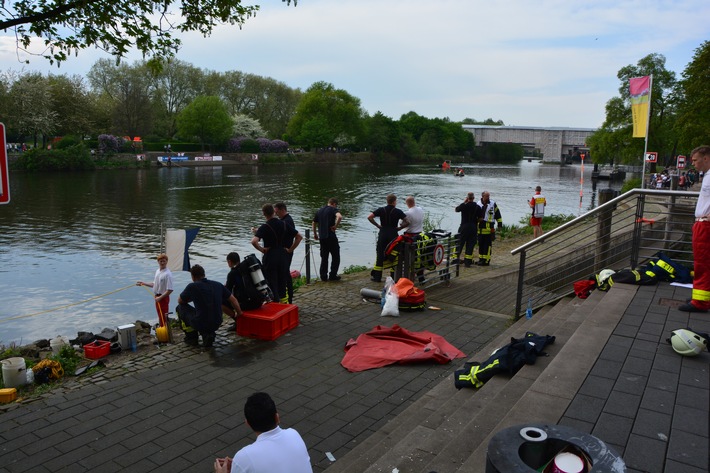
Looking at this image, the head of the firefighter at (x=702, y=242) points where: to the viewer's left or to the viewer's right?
to the viewer's left

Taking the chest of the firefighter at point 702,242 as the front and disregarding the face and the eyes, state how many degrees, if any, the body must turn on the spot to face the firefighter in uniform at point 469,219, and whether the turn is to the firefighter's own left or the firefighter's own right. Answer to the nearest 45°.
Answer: approximately 45° to the firefighter's own right

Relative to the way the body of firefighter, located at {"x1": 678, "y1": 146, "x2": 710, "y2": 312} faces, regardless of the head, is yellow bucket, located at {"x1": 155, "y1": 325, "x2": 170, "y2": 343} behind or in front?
in front

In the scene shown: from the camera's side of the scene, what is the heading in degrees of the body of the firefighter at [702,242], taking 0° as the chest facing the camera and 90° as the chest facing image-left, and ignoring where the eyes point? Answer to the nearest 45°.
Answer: approximately 90°

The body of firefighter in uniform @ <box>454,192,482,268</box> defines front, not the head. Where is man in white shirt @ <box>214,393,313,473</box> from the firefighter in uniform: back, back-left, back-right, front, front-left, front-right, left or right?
back

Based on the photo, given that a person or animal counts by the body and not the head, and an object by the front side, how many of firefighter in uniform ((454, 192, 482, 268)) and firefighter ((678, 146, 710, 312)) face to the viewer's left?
1

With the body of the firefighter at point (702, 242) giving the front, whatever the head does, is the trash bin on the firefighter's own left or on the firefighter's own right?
on the firefighter's own left

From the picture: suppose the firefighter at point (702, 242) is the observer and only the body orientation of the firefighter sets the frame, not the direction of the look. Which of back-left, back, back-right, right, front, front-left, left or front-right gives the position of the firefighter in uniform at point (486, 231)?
front-right

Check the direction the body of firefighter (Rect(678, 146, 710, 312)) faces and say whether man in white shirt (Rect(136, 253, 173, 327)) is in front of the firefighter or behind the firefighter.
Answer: in front

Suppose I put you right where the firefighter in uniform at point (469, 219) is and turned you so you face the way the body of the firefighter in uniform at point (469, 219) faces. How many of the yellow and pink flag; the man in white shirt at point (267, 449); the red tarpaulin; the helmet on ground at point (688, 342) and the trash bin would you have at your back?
4

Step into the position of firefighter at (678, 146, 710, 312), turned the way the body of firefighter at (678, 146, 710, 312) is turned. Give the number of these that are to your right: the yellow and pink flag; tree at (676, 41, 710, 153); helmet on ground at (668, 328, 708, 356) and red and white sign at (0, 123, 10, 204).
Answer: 2

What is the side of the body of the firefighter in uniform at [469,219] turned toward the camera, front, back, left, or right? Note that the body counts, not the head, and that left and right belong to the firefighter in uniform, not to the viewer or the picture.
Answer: back

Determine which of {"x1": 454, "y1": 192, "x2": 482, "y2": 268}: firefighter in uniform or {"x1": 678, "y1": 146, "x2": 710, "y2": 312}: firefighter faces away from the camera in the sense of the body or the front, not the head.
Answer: the firefighter in uniform

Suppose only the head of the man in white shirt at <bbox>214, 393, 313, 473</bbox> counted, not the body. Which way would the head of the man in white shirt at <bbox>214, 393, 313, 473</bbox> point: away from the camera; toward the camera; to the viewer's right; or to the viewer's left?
away from the camera

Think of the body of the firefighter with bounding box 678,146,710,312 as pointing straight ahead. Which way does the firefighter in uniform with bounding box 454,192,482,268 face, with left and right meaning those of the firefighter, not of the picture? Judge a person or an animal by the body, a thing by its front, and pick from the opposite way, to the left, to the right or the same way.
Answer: to the right
